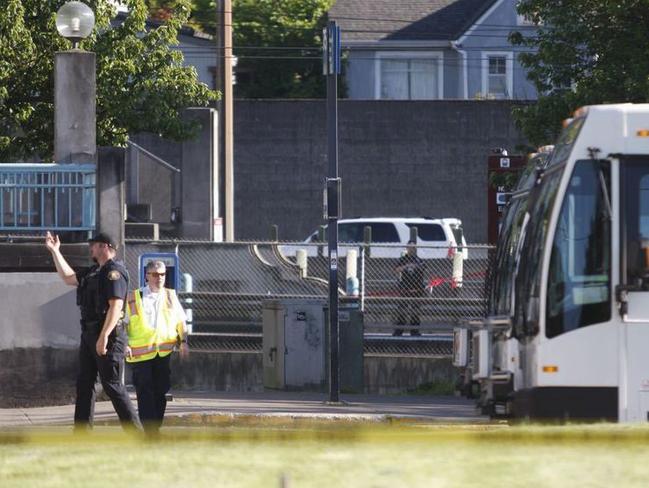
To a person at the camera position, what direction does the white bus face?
facing to the left of the viewer

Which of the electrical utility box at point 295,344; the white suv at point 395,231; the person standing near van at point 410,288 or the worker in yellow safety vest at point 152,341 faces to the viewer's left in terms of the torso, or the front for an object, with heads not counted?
the white suv

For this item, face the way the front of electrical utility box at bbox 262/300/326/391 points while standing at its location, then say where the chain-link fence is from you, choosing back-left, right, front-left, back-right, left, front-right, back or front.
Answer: back

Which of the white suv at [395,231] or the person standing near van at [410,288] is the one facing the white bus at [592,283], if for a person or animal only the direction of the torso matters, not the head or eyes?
the person standing near van

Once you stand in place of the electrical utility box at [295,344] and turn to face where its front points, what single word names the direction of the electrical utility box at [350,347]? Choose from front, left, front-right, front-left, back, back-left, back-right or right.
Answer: left

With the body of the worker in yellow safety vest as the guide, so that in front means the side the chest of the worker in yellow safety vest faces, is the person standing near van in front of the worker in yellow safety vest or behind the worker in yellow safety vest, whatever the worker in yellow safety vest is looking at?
behind

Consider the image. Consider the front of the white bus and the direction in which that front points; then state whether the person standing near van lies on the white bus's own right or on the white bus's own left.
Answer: on the white bus's own right

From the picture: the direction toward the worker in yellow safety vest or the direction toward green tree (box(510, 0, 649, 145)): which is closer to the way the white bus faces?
the worker in yellow safety vest

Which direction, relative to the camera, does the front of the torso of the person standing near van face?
toward the camera

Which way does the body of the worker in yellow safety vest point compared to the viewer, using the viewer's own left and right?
facing the viewer

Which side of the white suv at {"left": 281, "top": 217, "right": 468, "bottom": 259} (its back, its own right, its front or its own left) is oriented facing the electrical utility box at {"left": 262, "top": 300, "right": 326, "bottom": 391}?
left
